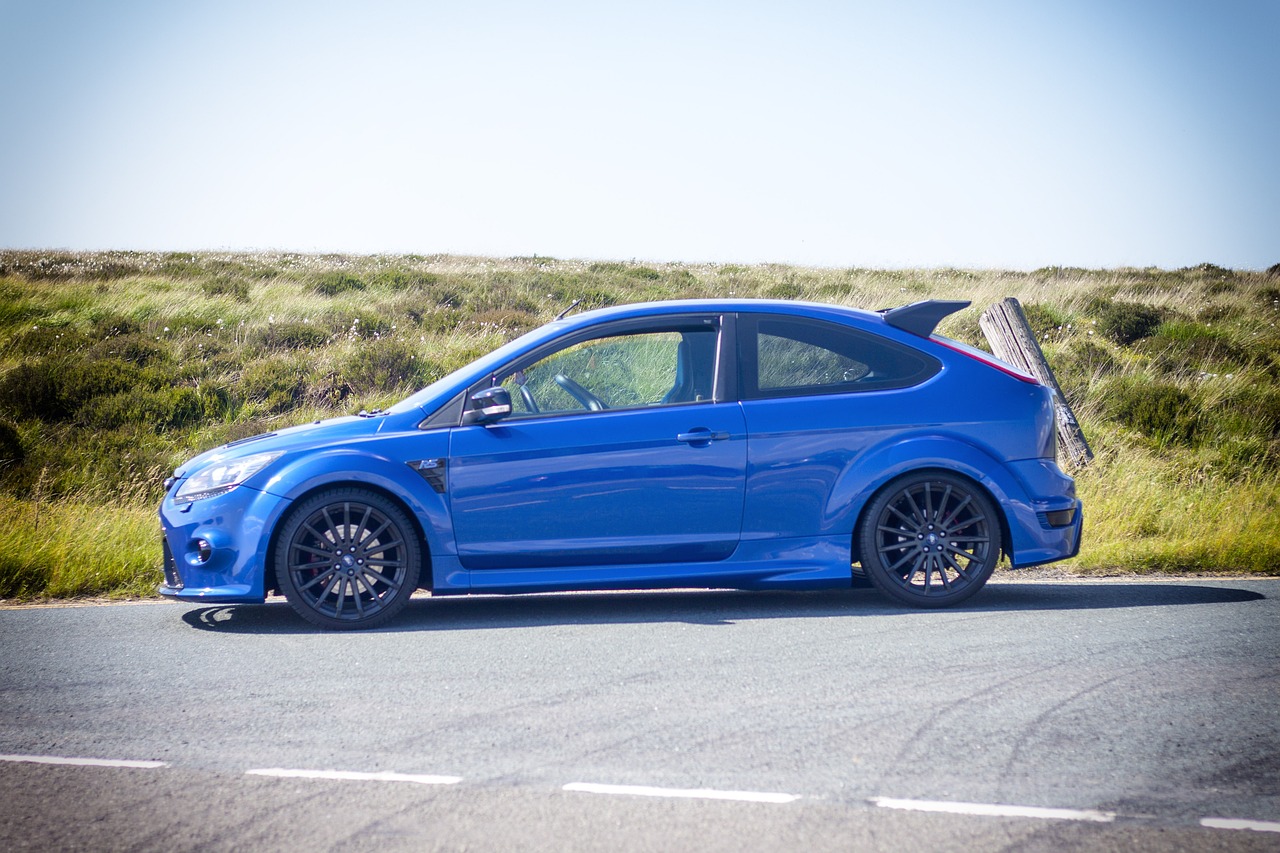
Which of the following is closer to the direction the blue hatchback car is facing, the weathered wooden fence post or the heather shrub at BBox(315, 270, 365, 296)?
the heather shrub

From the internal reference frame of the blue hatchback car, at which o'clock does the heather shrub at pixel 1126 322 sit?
The heather shrub is roughly at 4 o'clock from the blue hatchback car.

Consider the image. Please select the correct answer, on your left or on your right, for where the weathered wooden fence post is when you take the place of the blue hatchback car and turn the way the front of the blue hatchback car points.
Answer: on your right

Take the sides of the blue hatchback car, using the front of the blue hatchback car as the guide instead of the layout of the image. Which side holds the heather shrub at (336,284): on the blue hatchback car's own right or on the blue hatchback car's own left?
on the blue hatchback car's own right

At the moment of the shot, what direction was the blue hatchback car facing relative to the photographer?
facing to the left of the viewer
